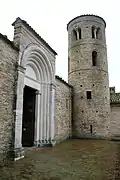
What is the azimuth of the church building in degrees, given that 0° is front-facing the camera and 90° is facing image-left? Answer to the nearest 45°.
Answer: approximately 315°

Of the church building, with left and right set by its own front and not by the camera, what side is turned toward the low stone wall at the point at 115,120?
left
